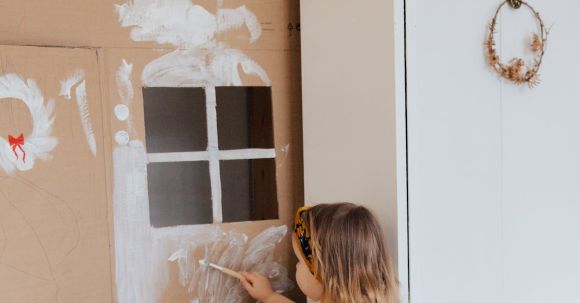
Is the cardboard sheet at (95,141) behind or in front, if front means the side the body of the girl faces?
in front

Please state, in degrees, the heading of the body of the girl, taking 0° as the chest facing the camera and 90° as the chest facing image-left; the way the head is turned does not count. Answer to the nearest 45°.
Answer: approximately 135°

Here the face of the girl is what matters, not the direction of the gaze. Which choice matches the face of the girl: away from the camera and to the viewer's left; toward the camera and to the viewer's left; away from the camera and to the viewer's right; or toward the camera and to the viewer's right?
away from the camera and to the viewer's left
